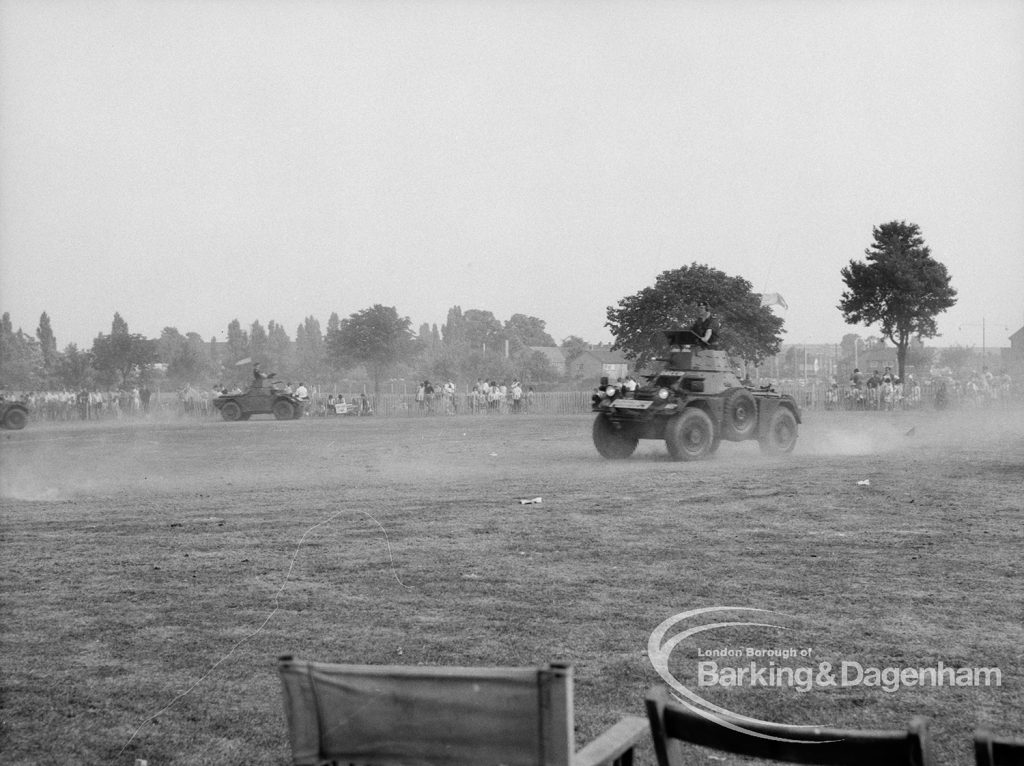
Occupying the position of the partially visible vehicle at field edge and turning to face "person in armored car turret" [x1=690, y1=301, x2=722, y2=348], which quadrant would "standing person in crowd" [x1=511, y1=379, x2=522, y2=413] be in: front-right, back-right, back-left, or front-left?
front-left

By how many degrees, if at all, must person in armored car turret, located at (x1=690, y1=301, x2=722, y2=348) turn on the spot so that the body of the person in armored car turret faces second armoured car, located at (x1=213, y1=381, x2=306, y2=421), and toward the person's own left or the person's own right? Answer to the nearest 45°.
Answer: approximately 90° to the person's own right

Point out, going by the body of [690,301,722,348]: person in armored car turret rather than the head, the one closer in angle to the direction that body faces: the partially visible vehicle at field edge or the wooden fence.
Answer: the partially visible vehicle at field edge

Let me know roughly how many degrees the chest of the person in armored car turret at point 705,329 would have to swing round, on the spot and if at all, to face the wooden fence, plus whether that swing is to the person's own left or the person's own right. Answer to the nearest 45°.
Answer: approximately 135° to the person's own right

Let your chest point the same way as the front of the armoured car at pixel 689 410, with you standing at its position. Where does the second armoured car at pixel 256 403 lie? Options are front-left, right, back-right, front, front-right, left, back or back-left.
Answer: right

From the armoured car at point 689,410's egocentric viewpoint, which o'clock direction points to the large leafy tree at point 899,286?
The large leafy tree is roughly at 5 o'clock from the armoured car.

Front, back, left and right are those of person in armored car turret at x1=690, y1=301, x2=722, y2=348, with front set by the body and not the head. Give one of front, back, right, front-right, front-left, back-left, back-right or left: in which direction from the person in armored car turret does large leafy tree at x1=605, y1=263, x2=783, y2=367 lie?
back-right

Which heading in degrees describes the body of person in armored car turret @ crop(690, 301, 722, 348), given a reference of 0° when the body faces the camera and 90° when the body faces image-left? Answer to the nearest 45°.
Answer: approximately 45°
